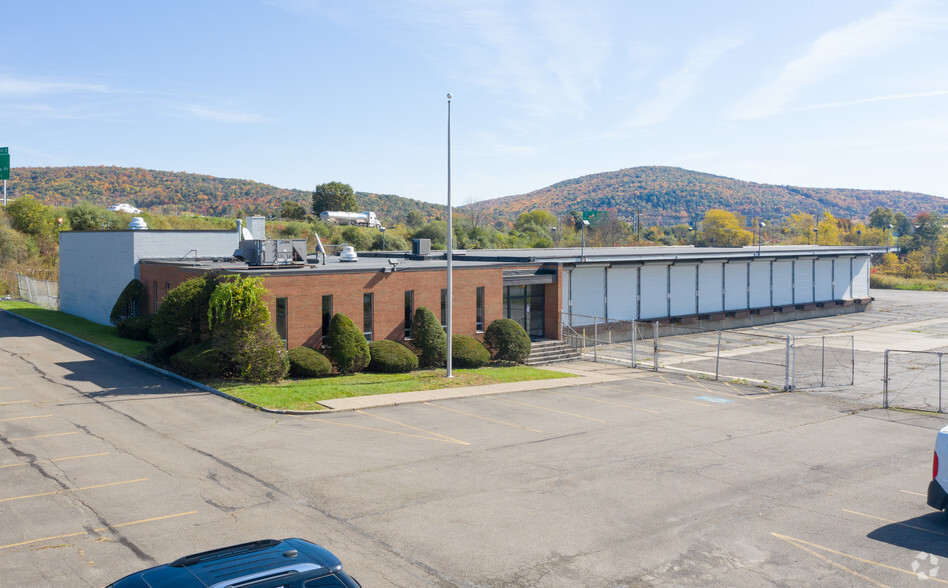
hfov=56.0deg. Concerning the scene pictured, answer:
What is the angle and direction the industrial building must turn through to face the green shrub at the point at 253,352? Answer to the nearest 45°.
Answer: approximately 45° to its right

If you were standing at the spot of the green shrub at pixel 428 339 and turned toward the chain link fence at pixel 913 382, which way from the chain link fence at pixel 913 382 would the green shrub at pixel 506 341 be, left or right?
left

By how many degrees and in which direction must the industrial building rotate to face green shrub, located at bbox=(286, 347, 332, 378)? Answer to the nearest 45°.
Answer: approximately 45° to its right

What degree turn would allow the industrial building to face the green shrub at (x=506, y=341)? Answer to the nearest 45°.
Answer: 0° — it already faces it

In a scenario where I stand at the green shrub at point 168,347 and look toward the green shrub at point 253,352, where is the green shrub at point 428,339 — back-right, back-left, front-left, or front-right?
front-left

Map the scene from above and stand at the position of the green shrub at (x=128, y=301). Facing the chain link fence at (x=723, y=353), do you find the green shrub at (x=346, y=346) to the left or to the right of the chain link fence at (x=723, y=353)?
right

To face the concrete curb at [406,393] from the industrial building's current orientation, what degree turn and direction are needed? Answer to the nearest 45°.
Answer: approximately 45° to its right

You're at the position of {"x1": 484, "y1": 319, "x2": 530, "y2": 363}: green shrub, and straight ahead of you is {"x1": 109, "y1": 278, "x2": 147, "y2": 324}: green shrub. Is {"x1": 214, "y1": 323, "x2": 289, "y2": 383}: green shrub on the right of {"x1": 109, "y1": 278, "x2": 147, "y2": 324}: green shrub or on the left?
left

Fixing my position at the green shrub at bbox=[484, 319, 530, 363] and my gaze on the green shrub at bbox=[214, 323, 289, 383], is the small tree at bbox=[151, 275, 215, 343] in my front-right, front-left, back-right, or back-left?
front-right

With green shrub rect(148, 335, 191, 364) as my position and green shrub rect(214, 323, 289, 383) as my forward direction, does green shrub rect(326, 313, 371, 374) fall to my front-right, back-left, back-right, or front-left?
front-left

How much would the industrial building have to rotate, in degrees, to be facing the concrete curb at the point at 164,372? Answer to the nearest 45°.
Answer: approximately 90° to its right

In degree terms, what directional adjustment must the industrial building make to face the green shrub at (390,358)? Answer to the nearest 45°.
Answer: approximately 45° to its right
